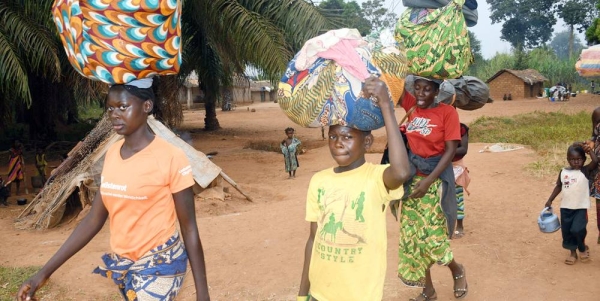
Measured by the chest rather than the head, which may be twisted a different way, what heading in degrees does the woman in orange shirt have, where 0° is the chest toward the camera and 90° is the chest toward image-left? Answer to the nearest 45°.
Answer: approximately 45°

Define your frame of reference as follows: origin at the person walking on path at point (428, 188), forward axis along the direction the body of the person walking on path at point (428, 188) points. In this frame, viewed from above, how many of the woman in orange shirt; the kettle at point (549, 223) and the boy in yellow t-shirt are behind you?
1

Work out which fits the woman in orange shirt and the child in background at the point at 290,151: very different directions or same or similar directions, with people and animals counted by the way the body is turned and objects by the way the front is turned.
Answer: same or similar directions

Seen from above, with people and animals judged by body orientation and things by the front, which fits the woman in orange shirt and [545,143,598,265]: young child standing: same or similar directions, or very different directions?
same or similar directions

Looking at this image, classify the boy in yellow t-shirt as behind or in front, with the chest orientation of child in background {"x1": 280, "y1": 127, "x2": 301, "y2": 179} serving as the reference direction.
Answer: in front

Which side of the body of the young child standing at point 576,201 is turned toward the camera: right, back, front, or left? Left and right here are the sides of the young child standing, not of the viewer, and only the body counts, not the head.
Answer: front

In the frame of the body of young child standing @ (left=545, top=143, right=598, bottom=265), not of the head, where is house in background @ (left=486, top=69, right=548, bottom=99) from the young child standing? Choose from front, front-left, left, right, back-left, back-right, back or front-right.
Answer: back

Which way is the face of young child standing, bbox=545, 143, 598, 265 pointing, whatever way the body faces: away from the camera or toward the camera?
toward the camera

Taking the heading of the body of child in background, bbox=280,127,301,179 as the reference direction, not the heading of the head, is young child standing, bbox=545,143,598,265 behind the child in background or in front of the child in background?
in front

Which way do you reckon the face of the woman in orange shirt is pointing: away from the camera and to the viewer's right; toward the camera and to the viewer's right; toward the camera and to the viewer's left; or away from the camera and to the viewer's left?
toward the camera and to the viewer's left

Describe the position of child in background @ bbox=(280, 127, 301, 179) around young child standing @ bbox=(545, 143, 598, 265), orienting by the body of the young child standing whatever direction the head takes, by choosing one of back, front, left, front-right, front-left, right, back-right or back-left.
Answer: back-right

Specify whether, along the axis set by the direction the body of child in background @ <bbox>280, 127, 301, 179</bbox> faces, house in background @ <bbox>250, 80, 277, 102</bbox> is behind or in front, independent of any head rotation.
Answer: behind

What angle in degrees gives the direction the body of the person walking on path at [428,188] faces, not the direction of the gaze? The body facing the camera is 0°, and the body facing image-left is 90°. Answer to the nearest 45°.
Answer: approximately 45°

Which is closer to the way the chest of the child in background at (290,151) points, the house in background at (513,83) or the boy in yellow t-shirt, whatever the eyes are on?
the boy in yellow t-shirt

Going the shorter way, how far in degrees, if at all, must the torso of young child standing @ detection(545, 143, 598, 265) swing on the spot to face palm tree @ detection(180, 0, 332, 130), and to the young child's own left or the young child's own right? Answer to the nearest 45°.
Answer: approximately 135° to the young child's own right

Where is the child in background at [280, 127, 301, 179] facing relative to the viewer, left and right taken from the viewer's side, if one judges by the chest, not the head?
facing the viewer

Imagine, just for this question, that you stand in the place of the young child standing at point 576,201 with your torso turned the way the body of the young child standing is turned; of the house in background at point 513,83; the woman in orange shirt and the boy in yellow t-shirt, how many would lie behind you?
1
